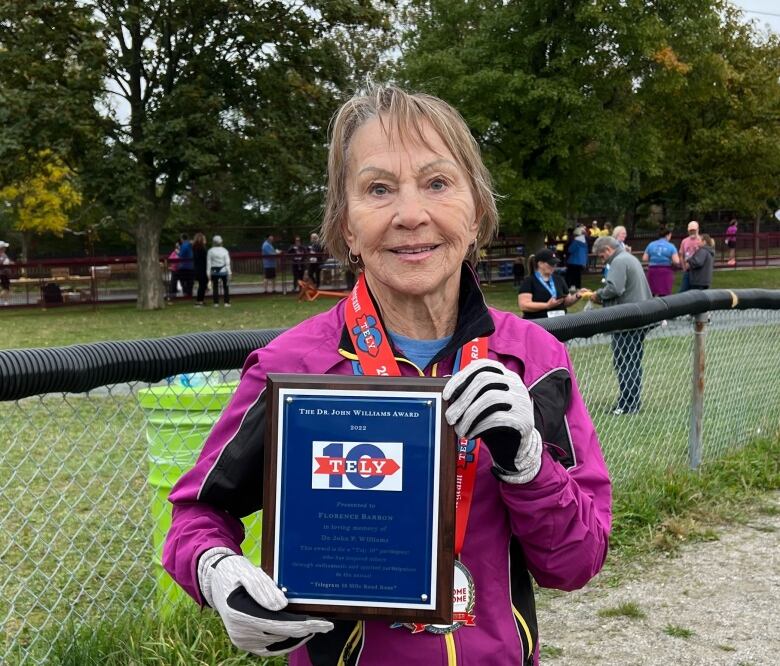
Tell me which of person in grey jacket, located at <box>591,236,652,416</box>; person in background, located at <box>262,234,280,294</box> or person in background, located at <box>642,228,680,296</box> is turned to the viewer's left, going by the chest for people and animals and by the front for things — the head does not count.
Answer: the person in grey jacket

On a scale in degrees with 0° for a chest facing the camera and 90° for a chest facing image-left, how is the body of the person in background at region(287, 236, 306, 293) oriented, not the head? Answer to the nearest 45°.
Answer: approximately 0°

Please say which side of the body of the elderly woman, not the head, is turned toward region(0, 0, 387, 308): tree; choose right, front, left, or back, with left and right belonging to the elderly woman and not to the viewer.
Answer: back

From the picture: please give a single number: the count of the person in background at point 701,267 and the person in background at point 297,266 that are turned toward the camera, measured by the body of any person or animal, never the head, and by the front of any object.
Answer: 1

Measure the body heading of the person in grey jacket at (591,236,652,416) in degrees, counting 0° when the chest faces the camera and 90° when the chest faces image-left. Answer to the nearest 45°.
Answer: approximately 90°

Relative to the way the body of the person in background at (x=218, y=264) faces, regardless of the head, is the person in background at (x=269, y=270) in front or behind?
in front

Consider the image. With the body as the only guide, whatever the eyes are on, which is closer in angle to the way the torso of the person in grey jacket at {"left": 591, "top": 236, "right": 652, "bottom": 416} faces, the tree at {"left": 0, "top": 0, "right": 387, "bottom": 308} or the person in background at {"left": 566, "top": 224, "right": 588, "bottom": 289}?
the tree
